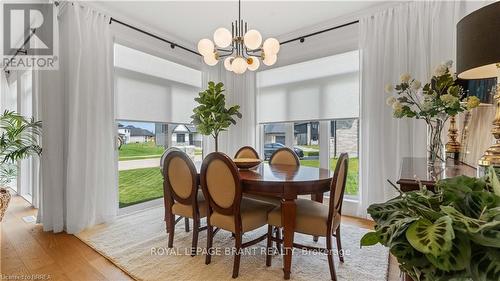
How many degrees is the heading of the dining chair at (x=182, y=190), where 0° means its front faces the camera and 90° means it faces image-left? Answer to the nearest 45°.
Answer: approximately 225°

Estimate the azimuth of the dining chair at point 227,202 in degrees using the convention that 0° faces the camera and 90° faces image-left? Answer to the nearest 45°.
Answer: approximately 225°

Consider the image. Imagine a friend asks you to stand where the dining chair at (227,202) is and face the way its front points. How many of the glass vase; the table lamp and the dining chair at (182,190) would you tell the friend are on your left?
1

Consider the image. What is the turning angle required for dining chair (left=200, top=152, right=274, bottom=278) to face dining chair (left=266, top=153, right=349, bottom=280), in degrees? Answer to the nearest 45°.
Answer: approximately 45° to its right

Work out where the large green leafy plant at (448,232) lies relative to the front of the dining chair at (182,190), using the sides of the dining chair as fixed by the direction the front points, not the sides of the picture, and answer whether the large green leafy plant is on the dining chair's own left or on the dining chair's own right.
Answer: on the dining chair's own right

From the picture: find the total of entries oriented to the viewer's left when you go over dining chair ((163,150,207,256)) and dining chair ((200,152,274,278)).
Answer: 0

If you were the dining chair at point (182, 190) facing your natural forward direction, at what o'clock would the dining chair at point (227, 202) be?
the dining chair at point (227, 202) is roughly at 3 o'clock from the dining chair at point (182, 190).

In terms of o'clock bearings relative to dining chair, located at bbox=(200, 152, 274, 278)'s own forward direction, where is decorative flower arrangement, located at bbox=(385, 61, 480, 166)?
The decorative flower arrangement is roughly at 2 o'clock from the dining chair.

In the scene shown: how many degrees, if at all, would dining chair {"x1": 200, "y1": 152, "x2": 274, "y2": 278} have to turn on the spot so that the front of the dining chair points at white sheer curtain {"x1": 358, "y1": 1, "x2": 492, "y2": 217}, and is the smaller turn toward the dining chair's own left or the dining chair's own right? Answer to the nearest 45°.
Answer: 0° — it already faces it
